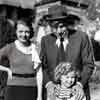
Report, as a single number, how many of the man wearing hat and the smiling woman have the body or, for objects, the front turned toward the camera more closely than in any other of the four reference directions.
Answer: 2

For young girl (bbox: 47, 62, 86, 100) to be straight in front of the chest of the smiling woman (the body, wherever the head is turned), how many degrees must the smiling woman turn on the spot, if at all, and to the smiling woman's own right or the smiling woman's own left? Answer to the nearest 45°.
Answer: approximately 90° to the smiling woman's own left

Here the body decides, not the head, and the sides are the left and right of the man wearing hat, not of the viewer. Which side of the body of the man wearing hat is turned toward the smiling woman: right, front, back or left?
right

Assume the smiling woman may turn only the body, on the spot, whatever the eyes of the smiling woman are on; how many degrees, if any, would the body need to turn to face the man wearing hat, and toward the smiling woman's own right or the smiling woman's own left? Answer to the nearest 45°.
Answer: approximately 90° to the smiling woman's own left
